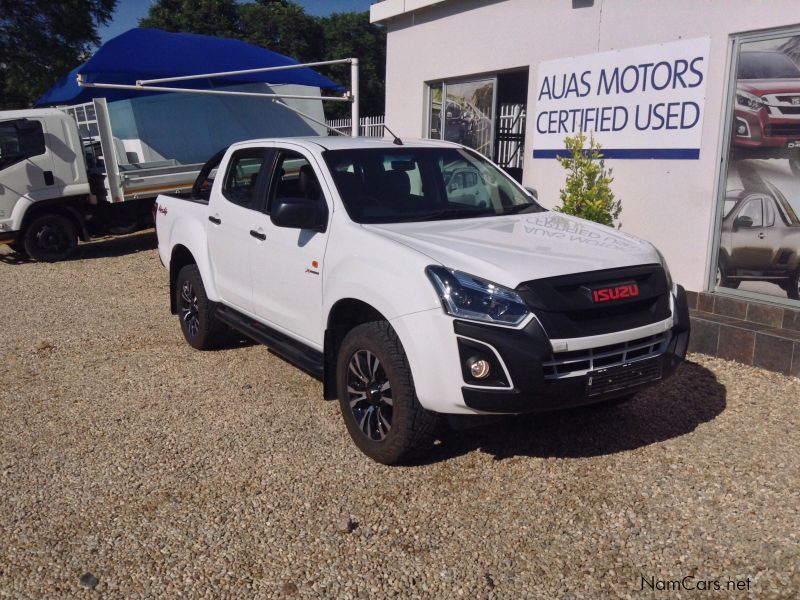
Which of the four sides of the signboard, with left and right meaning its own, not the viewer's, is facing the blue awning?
right

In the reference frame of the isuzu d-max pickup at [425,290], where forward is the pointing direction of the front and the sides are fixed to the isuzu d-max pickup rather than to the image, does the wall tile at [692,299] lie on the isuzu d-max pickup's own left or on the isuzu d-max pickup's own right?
on the isuzu d-max pickup's own left

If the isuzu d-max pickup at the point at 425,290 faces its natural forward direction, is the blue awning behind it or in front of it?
behind

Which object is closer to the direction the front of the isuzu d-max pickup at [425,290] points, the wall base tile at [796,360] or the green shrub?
the wall base tile

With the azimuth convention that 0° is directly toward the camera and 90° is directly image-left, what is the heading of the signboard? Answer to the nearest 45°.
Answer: approximately 45°

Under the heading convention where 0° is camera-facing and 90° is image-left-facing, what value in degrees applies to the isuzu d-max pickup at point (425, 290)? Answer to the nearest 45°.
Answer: approximately 315°

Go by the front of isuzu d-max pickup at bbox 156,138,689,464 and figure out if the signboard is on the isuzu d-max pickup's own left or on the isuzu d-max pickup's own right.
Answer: on the isuzu d-max pickup's own left

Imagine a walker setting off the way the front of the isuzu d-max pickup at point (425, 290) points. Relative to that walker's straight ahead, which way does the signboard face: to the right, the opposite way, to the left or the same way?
to the right

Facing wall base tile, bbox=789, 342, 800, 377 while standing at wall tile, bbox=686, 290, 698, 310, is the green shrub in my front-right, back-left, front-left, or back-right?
back-right

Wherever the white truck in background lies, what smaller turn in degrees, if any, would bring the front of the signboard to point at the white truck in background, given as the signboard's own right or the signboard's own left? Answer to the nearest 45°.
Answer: approximately 45° to the signboard's own right
